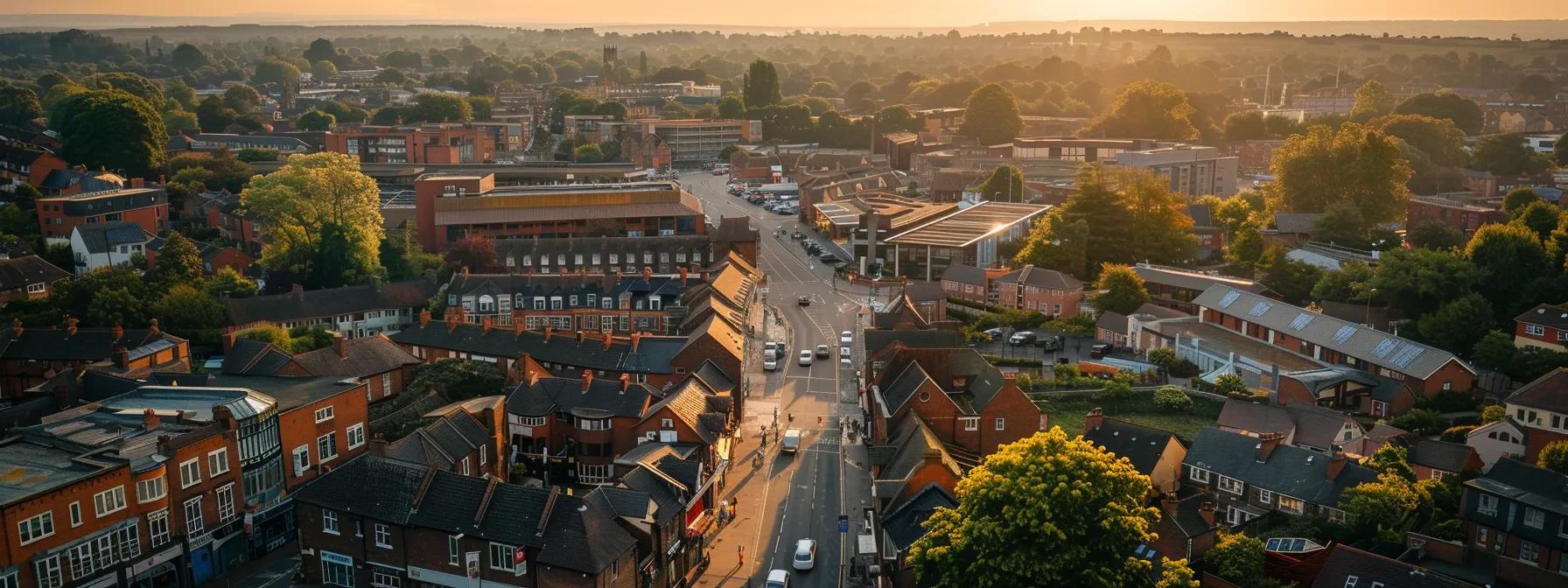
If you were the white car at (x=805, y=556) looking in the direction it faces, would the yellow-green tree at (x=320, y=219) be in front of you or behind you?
behind

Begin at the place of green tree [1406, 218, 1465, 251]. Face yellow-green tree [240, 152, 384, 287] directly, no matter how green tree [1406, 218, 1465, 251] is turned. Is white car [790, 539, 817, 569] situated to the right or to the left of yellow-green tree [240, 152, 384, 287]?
left

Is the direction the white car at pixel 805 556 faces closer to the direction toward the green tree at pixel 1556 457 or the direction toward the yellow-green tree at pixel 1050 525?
the yellow-green tree

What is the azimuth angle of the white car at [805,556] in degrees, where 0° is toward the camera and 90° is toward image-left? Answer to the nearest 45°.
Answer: approximately 0°

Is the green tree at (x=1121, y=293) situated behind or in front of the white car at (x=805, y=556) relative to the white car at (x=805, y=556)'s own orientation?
behind

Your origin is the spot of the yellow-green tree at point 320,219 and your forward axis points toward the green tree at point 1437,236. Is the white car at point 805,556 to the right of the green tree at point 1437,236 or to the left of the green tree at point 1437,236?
right

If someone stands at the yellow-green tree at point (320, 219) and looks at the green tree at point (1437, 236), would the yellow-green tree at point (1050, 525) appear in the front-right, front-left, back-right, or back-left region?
front-right

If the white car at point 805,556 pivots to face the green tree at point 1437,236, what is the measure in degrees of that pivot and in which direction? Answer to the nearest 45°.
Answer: approximately 135° to its left

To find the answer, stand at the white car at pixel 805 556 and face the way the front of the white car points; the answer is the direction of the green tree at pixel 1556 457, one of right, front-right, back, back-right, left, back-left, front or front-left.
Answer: left
